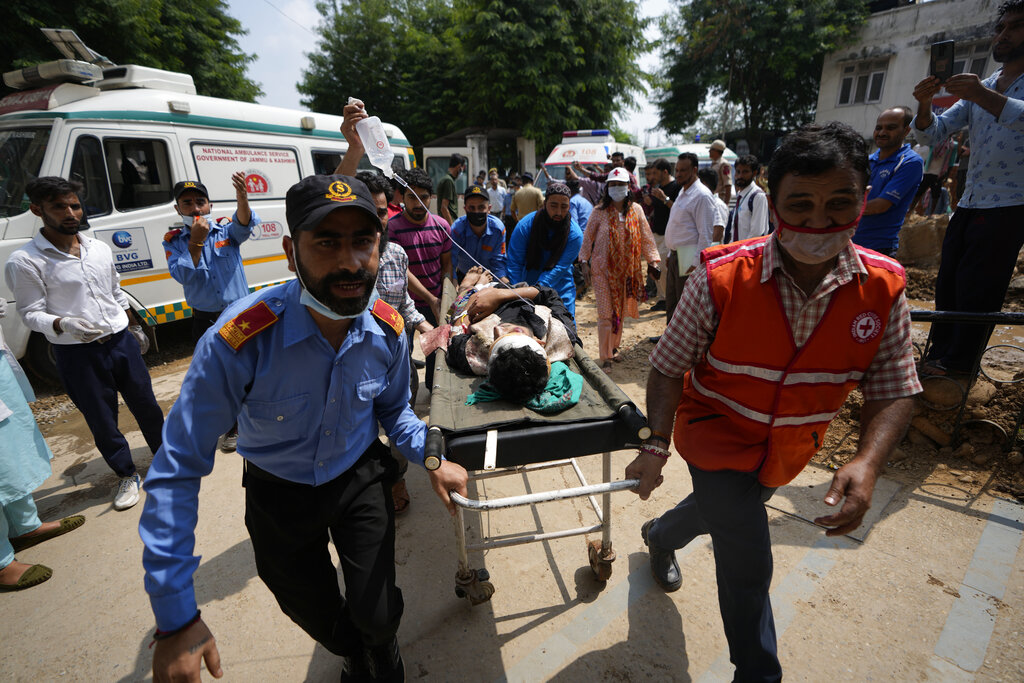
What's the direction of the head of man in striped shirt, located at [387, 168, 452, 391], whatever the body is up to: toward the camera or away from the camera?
toward the camera

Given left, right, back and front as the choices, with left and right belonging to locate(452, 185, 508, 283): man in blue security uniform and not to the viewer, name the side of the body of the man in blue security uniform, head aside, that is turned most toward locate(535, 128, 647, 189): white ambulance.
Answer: back

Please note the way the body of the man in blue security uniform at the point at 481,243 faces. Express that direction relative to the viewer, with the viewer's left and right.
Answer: facing the viewer

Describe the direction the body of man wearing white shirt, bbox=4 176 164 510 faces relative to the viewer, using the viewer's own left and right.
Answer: facing the viewer and to the right of the viewer

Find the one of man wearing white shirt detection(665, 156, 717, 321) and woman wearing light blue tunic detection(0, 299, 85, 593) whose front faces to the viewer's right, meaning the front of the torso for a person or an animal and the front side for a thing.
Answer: the woman wearing light blue tunic

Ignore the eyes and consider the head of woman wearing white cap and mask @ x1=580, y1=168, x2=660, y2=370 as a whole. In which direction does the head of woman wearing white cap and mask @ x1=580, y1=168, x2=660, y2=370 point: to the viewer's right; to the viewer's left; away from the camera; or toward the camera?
toward the camera

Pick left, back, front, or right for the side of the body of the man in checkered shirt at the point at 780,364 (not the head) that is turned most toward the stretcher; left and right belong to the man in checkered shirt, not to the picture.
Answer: right

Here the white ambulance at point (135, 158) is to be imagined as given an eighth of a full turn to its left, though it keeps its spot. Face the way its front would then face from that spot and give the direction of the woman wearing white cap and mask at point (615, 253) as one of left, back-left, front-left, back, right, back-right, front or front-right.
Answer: front-left

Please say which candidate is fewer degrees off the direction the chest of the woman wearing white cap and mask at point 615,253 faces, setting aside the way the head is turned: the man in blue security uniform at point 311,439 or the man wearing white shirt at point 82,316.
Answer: the man in blue security uniform

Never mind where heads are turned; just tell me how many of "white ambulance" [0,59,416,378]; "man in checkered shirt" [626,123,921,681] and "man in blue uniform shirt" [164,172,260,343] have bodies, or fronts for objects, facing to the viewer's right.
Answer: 0

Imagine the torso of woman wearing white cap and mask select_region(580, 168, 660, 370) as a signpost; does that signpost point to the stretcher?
yes

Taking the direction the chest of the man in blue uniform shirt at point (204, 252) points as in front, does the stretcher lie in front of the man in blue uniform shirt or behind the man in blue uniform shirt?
in front

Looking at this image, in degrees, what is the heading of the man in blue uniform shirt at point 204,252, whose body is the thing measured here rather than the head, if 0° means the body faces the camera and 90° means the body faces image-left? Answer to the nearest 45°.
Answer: approximately 0°

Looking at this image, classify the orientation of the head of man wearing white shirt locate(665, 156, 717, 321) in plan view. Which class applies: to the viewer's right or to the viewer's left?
to the viewer's left

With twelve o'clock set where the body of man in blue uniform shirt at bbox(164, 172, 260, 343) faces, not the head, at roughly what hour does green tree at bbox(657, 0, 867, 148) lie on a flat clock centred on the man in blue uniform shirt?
The green tree is roughly at 8 o'clock from the man in blue uniform shirt.

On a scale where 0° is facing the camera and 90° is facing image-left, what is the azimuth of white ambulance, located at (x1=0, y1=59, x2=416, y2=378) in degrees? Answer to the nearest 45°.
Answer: approximately 45°

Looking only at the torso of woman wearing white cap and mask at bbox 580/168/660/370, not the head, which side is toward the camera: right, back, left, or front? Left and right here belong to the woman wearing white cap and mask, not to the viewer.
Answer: front

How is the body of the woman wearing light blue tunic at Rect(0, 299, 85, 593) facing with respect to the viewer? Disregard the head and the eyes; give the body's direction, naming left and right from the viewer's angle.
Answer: facing to the right of the viewer

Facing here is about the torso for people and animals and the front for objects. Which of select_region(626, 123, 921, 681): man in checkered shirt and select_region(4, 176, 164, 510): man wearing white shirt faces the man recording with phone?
the man wearing white shirt

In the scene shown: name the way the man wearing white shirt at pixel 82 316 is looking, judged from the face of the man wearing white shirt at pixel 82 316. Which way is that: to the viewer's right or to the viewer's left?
to the viewer's right
